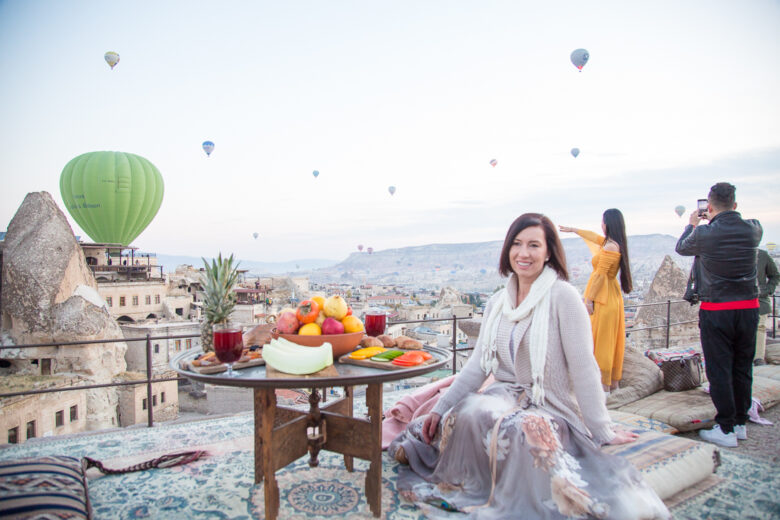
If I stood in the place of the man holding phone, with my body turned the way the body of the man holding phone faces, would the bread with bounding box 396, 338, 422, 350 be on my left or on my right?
on my left

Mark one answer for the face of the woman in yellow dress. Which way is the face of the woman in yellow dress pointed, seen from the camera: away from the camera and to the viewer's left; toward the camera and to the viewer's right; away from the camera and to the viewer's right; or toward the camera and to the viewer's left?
away from the camera and to the viewer's left

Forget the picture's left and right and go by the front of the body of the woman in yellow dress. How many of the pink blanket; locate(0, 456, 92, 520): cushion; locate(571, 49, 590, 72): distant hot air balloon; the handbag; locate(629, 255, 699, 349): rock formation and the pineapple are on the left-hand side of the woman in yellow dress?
3

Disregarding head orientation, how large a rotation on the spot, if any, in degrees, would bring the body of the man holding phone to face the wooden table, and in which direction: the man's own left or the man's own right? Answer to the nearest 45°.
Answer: approximately 90° to the man's own left

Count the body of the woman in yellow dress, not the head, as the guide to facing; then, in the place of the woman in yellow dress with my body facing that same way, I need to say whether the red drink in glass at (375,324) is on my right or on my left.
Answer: on my left

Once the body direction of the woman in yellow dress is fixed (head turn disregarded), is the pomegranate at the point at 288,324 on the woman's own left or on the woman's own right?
on the woman's own left

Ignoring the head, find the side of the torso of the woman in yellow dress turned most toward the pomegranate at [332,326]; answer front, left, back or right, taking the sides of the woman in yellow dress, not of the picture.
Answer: left
